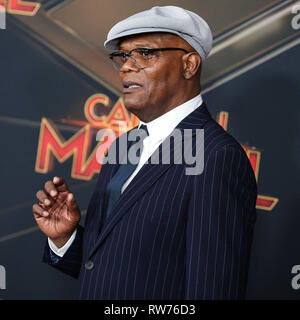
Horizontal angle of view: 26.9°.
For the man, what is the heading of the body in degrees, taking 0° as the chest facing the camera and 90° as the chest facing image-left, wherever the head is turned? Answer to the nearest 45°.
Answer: approximately 45°
